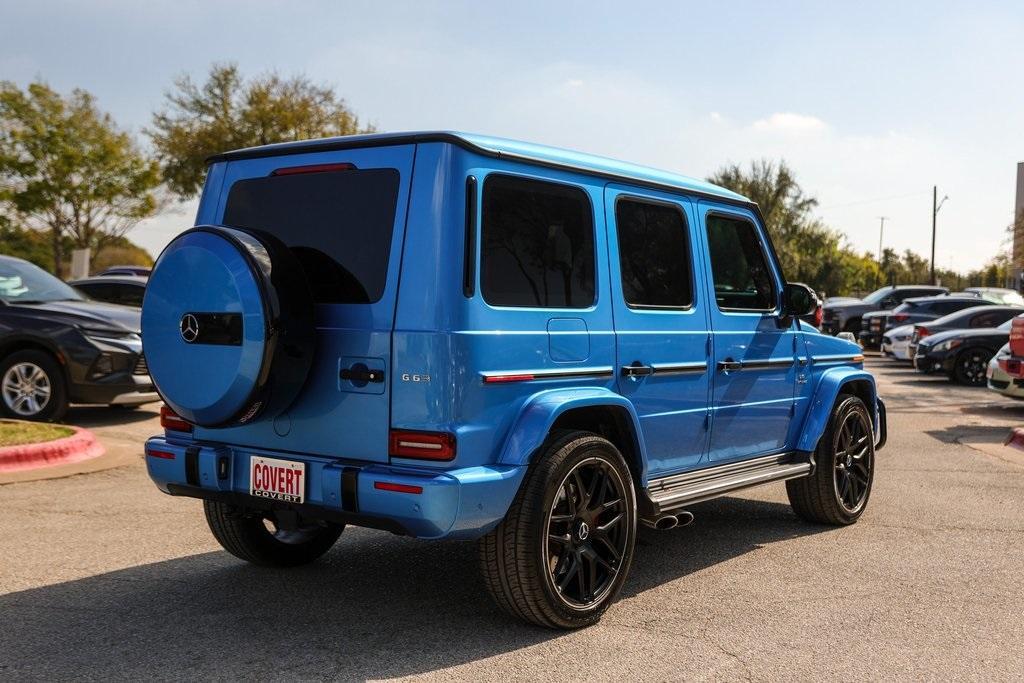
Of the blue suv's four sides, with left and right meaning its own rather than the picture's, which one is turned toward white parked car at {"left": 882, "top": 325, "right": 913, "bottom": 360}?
front

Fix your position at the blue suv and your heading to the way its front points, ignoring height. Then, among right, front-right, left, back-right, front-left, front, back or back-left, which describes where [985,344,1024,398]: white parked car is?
front

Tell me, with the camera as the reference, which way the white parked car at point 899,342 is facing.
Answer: facing the viewer and to the left of the viewer

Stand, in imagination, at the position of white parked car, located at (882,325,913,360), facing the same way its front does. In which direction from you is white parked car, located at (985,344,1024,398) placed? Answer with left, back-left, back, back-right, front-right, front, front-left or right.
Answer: front-left

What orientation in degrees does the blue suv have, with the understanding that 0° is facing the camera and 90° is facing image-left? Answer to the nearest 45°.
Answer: approximately 225°

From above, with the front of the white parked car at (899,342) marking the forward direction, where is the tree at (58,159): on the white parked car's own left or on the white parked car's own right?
on the white parked car's own right

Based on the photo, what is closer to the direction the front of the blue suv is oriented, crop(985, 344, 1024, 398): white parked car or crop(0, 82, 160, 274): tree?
the white parked car

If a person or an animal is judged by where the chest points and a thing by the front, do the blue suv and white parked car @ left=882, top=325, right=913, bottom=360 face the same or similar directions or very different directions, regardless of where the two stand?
very different directions

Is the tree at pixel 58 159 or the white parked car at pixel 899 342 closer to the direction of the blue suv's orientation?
the white parked car

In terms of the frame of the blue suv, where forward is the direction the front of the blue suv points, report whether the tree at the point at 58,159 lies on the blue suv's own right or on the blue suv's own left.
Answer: on the blue suv's own left
